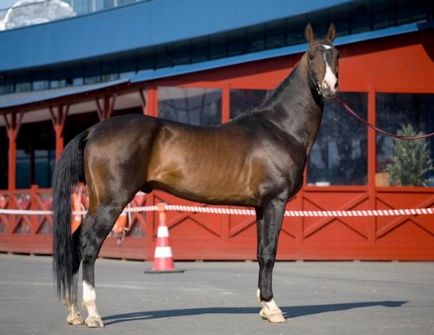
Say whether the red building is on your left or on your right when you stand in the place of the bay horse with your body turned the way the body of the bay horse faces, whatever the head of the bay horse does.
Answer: on your left

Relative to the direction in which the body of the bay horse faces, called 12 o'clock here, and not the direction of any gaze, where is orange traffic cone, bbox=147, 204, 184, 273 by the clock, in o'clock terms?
The orange traffic cone is roughly at 9 o'clock from the bay horse.

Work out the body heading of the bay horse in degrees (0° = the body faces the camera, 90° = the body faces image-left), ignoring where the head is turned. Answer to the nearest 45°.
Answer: approximately 270°
